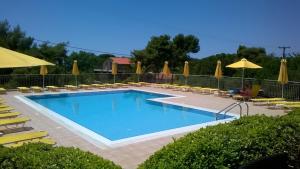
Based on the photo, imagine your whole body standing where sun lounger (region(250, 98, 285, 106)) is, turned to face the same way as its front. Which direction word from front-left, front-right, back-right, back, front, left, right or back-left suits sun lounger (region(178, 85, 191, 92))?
front-right

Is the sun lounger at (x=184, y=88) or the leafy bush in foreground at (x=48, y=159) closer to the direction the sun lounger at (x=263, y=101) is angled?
the leafy bush in foreground

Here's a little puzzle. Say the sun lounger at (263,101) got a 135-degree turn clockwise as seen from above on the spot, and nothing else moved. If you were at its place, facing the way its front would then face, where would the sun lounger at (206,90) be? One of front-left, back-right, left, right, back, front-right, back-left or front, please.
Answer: left

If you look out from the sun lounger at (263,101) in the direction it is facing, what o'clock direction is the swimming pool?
The swimming pool is roughly at 11 o'clock from the sun lounger.

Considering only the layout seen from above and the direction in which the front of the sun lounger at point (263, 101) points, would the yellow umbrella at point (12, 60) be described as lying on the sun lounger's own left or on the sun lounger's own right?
on the sun lounger's own left

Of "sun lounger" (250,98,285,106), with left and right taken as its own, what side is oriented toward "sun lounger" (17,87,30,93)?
front

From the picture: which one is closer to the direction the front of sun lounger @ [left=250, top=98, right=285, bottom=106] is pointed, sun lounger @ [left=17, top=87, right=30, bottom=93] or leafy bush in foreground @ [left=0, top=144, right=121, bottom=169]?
the sun lounger

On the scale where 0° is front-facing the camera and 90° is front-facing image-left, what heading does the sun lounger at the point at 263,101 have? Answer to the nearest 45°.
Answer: approximately 90°

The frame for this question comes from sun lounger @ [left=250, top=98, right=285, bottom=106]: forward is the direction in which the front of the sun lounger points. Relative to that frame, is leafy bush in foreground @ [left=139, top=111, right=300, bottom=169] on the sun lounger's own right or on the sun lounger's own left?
on the sun lounger's own left

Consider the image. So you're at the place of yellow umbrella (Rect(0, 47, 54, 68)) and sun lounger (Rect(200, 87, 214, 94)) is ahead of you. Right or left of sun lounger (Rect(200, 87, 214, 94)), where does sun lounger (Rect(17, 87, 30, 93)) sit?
left

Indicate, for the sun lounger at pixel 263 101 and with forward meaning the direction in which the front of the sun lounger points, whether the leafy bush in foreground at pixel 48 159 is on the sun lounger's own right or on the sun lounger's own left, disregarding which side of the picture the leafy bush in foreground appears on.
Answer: on the sun lounger's own left
